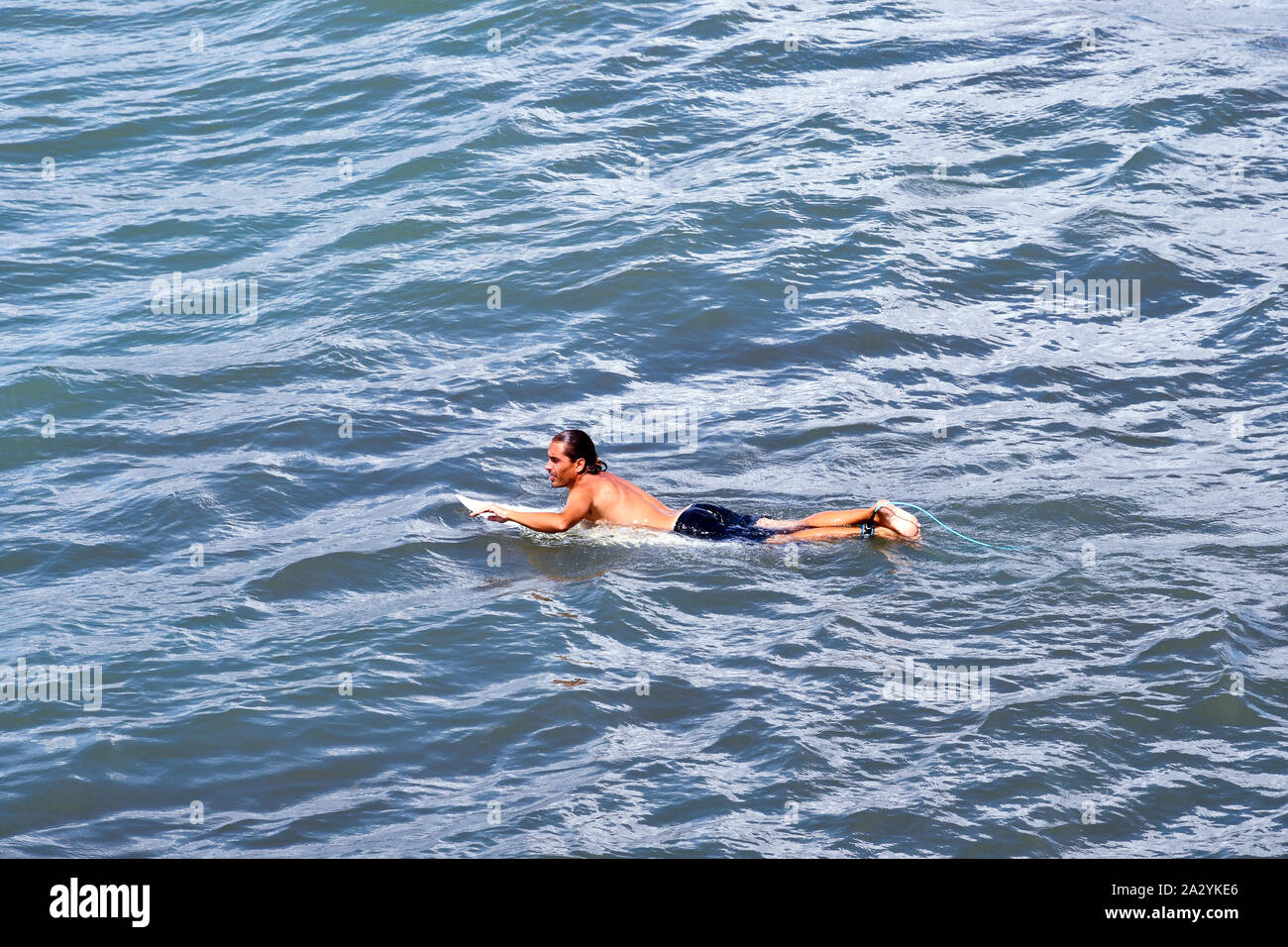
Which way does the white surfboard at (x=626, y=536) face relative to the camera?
to the viewer's left
